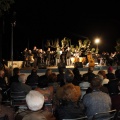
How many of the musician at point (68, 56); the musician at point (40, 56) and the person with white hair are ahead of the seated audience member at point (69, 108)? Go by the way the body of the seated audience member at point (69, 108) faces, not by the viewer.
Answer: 2

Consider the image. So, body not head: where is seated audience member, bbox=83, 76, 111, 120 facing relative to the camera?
away from the camera

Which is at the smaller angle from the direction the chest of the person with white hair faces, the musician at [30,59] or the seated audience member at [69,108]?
the musician

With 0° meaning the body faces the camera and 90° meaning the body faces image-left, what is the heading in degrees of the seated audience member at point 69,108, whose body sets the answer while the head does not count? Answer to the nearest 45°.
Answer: approximately 180°

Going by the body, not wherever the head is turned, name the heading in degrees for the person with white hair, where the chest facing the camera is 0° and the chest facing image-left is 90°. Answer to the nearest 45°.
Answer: approximately 180°

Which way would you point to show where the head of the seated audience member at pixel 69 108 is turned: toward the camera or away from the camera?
away from the camera

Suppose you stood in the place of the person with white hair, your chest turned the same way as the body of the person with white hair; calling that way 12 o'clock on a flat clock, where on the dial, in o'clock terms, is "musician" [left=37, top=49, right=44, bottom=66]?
The musician is roughly at 12 o'clock from the person with white hair.

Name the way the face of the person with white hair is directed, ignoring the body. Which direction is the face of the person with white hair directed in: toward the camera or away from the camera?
away from the camera

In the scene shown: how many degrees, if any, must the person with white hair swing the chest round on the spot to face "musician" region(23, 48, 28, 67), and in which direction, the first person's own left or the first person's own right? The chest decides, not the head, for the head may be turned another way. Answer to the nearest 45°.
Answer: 0° — they already face them

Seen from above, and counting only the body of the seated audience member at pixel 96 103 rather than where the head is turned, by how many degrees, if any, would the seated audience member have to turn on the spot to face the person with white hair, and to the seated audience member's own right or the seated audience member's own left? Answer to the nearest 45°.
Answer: approximately 135° to the seated audience member's own left
